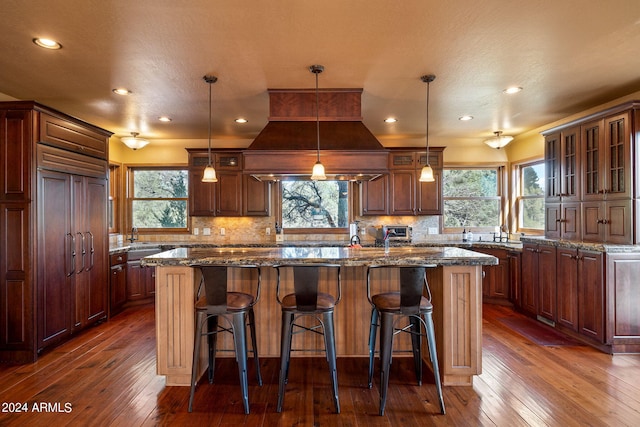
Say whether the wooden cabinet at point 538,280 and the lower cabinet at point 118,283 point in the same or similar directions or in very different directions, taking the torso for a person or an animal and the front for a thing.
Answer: very different directions

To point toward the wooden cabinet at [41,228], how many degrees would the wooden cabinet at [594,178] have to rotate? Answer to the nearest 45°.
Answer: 0° — it already faces it

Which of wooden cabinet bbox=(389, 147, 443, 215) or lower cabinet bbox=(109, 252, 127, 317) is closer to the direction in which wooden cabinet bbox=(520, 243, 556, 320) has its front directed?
the lower cabinet

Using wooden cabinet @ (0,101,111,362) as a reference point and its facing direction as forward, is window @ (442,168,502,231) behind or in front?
in front

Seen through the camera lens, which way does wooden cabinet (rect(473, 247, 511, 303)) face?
facing the viewer and to the left of the viewer

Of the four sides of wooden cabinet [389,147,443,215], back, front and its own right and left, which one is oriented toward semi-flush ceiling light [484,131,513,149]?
left

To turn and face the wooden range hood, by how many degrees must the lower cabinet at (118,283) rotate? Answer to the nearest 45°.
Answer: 0° — it already faces it

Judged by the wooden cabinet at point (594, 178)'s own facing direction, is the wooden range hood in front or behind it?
in front

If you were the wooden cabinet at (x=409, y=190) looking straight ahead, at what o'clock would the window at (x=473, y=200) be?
The window is roughly at 8 o'clock from the wooden cabinet.

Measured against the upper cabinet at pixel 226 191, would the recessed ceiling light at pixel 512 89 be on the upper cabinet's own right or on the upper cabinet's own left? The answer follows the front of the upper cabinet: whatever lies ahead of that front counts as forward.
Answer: on the upper cabinet's own left

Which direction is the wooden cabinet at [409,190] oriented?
toward the camera

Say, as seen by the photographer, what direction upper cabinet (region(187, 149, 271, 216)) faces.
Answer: facing the viewer

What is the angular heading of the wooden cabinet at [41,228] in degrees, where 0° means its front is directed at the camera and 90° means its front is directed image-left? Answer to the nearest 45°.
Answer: approximately 315°

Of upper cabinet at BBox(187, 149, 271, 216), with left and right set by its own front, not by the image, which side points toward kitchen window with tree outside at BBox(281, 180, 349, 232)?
left

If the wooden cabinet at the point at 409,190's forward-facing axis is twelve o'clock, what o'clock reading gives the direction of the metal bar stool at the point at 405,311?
The metal bar stool is roughly at 12 o'clock from the wooden cabinet.
